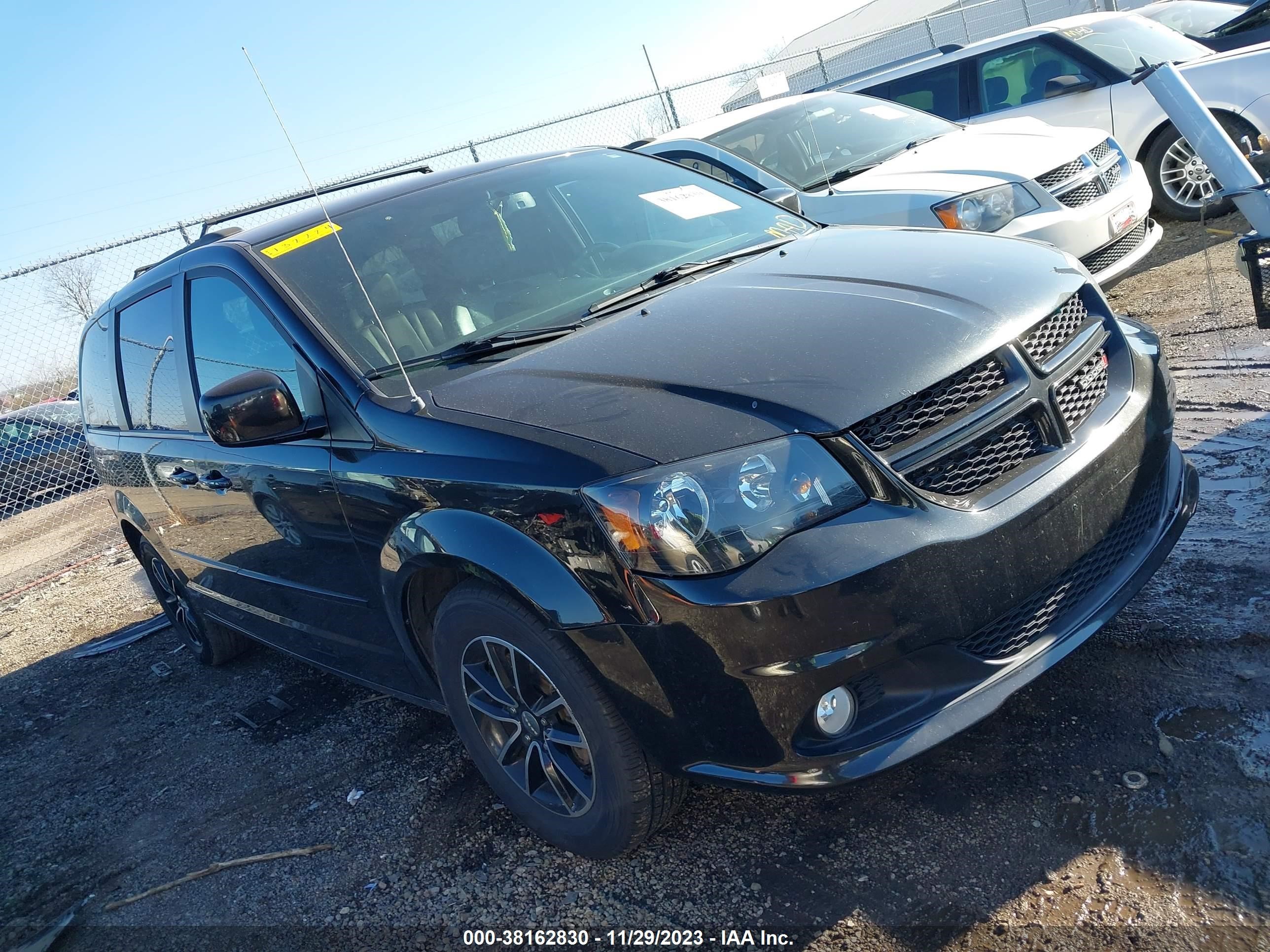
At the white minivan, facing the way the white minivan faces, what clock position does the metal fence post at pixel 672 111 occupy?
The metal fence post is roughly at 7 o'clock from the white minivan.

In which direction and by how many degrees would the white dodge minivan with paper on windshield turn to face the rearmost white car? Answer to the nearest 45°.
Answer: approximately 90° to its left

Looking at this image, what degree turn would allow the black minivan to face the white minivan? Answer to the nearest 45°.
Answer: approximately 90° to its left

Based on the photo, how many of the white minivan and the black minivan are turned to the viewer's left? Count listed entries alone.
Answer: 0

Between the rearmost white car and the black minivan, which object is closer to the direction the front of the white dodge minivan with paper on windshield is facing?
the black minivan

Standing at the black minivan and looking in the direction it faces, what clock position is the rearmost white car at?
The rearmost white car is roughly at 9 o'clock from the black minivan.

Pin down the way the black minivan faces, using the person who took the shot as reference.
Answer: facing the viewer and to the right of the viewer
